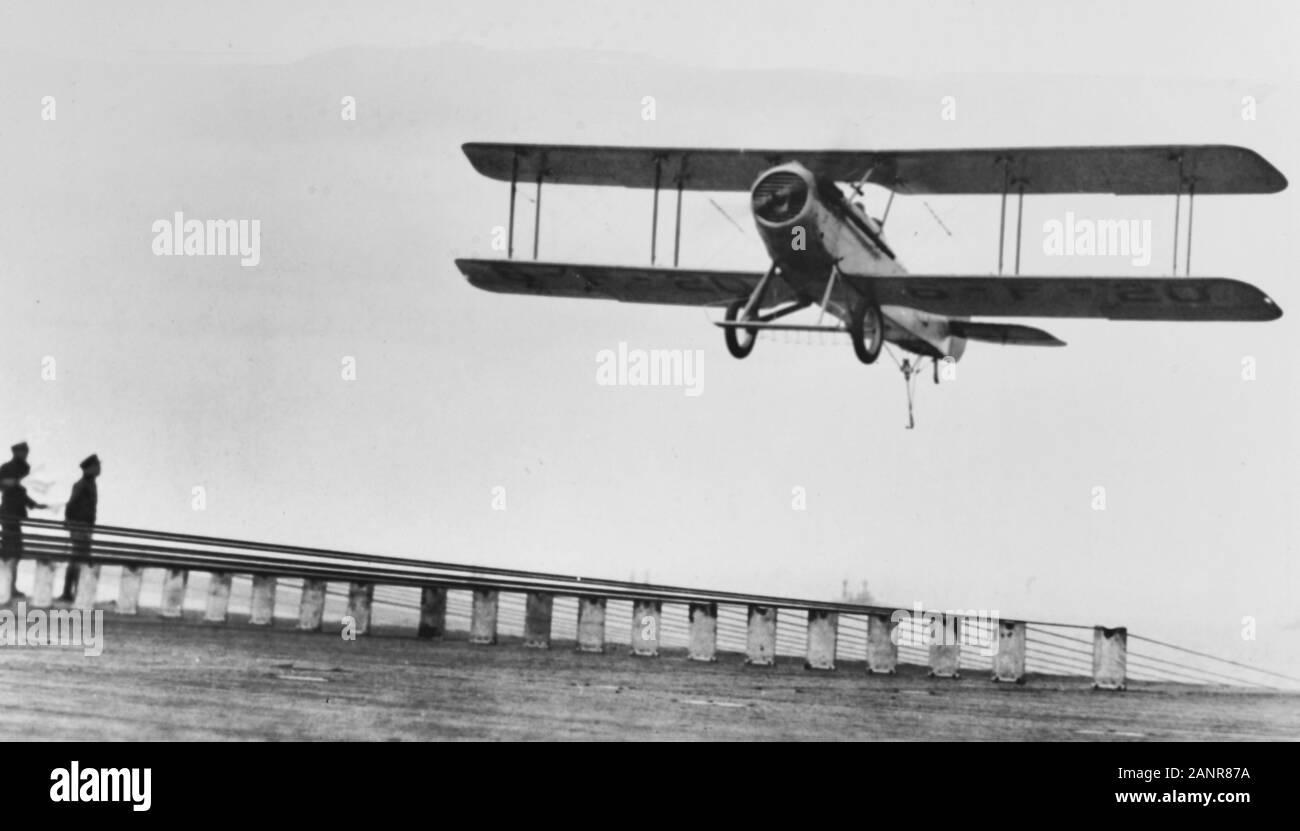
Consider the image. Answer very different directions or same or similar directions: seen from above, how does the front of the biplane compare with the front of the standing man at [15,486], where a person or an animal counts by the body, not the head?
very different directions

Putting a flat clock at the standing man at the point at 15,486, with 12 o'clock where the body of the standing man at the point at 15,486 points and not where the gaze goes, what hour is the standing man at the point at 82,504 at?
the standing man at the point at 82,504 is roughly at 12 o'clock from the standing man at the point at 15,486.

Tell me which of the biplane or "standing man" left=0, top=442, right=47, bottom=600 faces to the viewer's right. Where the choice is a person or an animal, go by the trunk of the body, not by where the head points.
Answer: the standing man

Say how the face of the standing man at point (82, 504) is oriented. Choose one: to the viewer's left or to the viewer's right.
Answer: to the viewer's right

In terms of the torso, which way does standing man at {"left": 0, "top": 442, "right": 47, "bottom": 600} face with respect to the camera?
to the viewer's right

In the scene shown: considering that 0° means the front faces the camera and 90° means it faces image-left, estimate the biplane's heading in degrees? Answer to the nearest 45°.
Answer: approximately 45°

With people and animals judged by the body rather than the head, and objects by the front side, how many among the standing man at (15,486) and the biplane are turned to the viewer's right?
1

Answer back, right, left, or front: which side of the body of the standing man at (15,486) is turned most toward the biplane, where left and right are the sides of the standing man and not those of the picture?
front
